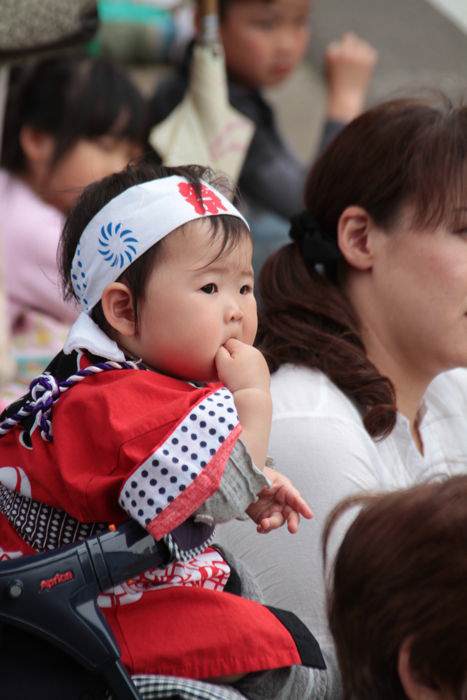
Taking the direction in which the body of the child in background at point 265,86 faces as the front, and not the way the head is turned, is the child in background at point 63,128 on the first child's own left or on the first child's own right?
on the first child's own right

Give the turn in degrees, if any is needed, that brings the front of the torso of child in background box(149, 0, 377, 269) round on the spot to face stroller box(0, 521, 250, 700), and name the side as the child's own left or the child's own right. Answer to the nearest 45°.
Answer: approximately 45° to the child's own right

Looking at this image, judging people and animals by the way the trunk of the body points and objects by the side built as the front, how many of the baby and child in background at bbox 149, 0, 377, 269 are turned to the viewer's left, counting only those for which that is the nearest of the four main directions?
0

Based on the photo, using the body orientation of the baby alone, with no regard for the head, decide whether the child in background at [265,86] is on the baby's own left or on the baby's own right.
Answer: on the baby's own left

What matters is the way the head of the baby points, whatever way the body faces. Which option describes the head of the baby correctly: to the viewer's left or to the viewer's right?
to the viewer's right

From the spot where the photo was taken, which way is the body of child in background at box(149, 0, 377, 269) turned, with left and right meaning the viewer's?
facing the viewer and to the right of the viewer

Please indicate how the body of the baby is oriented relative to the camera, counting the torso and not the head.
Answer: to the viewer's right

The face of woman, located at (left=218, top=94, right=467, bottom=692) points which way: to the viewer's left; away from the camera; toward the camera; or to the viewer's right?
to the viewer's right

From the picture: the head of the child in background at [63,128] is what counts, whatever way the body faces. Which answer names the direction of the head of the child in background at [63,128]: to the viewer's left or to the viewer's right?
to the viewer's right

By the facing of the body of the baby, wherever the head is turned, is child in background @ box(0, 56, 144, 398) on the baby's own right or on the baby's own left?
on the baby's own left

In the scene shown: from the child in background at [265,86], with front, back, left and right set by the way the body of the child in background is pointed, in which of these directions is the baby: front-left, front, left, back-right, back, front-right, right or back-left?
front-right
